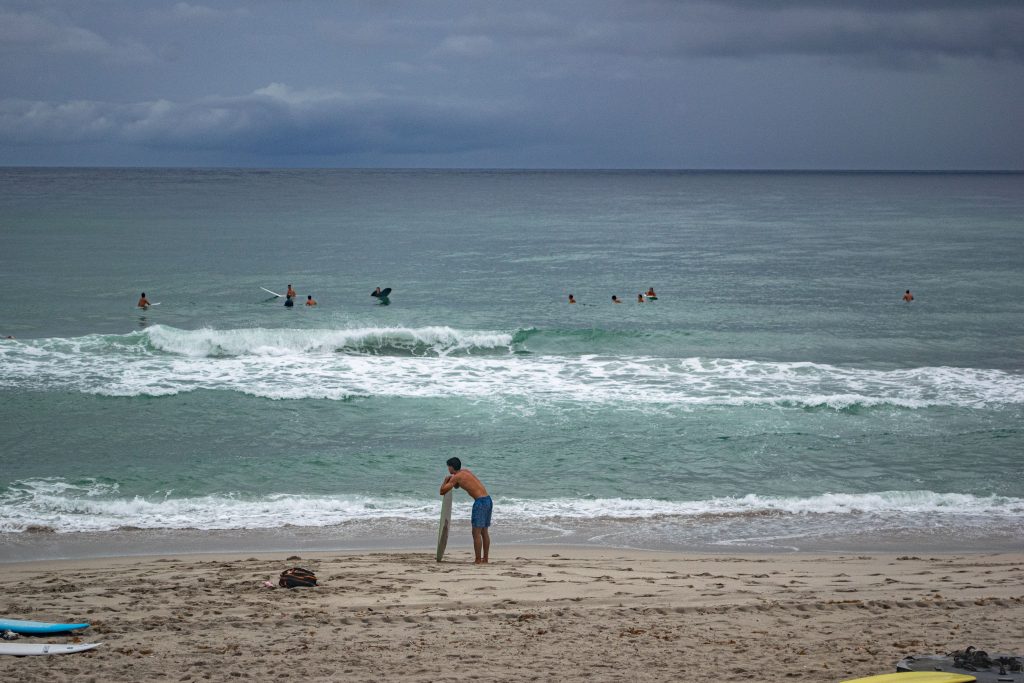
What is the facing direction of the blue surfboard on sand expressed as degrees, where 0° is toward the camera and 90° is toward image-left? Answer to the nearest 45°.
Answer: approximately 270°

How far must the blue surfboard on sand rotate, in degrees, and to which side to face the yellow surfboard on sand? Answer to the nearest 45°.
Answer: approximately 45° to its right

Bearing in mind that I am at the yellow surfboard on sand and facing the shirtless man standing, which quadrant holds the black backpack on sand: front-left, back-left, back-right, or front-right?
front-left

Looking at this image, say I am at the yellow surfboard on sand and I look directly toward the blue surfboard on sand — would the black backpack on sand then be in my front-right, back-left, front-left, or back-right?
front-right

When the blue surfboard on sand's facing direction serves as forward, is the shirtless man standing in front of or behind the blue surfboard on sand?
in front

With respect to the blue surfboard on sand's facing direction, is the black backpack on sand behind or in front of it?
in front

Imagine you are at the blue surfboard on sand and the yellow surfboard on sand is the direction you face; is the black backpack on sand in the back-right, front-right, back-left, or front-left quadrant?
front-left
